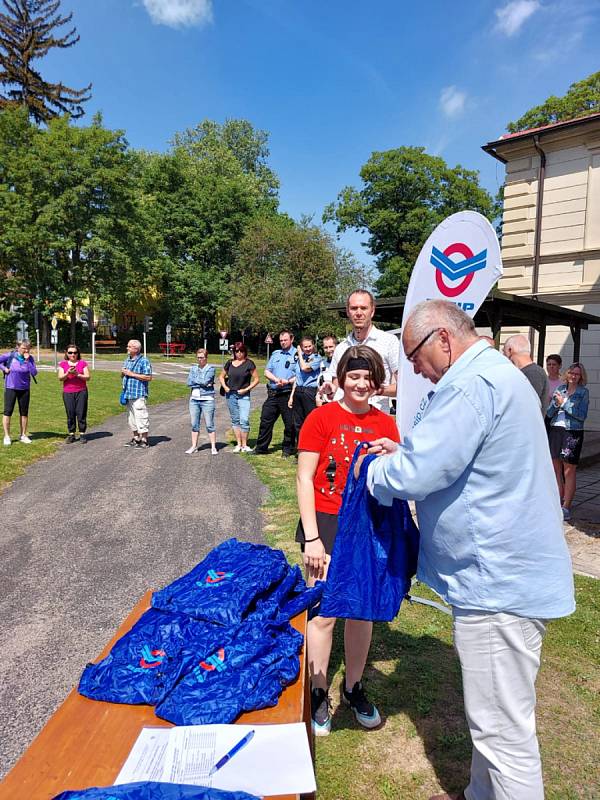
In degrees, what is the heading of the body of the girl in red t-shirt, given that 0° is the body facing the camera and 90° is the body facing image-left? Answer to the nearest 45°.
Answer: approximately 0°

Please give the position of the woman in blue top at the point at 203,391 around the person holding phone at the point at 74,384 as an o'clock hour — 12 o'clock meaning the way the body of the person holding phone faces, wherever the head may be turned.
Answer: The woman in blue top is roughly at 10 o'clock from the person holding phone.

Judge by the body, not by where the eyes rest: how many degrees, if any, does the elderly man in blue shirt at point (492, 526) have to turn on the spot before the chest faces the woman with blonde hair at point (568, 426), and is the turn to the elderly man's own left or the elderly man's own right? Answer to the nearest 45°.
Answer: approximately 90° to the elderly man's own right

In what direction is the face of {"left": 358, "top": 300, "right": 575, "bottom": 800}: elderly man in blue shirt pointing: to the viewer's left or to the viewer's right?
to the viewer's left

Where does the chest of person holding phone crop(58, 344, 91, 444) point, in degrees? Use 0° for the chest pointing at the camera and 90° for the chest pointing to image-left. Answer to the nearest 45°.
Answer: approximately 0°

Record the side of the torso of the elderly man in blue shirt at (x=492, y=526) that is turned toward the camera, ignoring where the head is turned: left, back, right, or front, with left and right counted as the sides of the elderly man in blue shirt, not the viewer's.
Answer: left

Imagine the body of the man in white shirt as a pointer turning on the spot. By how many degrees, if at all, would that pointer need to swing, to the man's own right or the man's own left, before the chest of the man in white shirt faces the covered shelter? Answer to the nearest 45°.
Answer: approximately 180°

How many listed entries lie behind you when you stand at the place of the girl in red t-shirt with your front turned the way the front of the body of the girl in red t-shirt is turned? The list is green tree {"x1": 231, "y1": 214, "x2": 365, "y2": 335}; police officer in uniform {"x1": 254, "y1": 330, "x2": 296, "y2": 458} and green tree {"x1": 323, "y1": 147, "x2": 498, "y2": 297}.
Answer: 3

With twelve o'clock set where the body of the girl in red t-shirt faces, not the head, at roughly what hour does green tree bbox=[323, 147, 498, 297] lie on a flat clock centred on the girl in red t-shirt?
The green tree is roughly at 6 o'clock from the girl in red t-shirt.

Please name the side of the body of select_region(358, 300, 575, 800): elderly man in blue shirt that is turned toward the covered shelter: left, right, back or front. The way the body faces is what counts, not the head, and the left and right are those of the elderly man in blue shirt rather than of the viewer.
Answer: right
